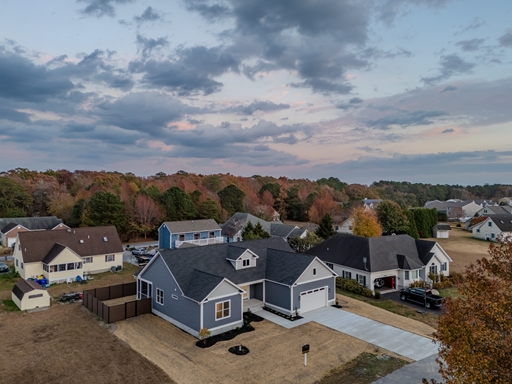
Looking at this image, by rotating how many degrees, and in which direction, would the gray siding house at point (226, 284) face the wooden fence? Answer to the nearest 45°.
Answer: approximately 135° to its right

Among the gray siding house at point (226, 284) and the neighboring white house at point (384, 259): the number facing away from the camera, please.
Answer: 0

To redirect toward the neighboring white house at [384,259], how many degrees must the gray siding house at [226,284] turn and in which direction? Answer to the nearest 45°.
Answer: approximately 90° to its left

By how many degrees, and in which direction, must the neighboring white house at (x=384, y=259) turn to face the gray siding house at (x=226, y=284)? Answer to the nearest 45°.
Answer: approximately 90° to its right

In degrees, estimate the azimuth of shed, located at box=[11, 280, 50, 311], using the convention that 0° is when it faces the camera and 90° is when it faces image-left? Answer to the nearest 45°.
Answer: approximately 315°

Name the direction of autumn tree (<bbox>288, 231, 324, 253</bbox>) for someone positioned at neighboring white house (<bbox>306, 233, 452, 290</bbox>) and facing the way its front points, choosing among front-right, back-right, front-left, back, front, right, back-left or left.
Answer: back

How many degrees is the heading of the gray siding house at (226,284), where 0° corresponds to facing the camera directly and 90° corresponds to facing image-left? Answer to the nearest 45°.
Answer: approximately 315°

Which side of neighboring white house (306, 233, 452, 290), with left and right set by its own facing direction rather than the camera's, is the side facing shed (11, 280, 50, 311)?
right

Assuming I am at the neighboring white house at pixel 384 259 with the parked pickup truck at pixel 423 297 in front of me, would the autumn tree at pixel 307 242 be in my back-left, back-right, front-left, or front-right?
back-right
